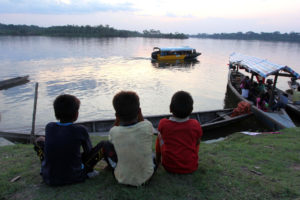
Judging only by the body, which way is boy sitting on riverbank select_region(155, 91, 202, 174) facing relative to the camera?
away from the camera

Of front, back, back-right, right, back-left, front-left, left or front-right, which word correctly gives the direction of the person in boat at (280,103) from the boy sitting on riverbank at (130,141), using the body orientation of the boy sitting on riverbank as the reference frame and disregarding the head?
front-right

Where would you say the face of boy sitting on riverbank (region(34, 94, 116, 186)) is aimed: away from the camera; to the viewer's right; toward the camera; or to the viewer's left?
away from the camera

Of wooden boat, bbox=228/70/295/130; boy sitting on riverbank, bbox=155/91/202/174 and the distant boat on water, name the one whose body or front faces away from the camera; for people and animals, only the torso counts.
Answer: the boy sitting on riverbank

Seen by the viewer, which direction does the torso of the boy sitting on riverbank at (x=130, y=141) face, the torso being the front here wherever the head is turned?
away from the camera

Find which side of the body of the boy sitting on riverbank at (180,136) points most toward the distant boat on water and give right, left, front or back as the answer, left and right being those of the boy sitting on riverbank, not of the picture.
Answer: front

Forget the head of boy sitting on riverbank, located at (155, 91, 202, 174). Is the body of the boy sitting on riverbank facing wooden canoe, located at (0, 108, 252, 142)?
yes

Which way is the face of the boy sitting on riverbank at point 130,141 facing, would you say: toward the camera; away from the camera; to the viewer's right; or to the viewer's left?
away from the camera

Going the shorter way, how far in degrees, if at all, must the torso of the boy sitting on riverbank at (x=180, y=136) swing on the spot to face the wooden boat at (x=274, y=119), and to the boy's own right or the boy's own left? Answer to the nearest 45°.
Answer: approximately 45° to the boy's own right

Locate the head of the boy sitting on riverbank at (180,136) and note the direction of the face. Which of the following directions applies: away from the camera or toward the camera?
away from the camera
